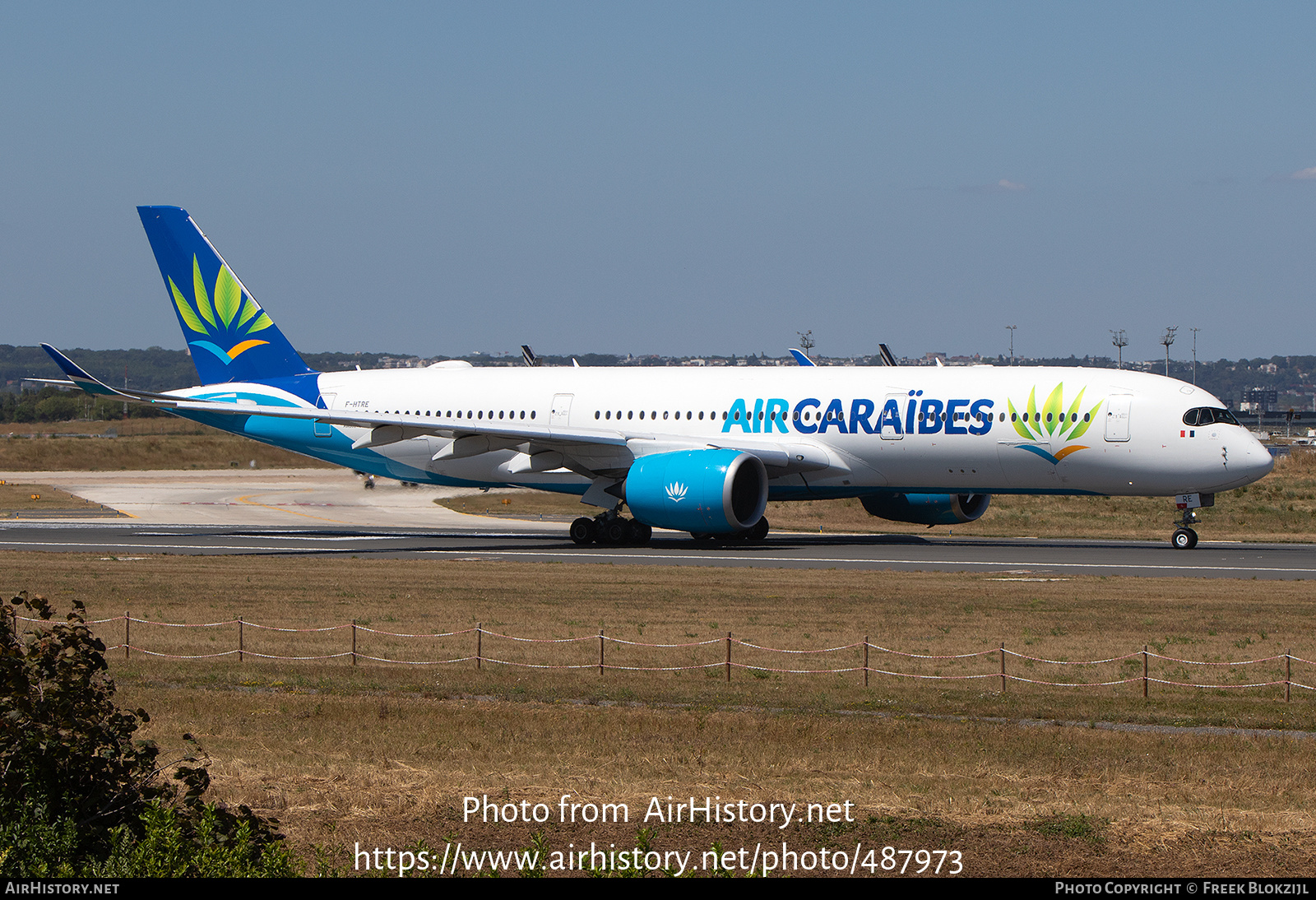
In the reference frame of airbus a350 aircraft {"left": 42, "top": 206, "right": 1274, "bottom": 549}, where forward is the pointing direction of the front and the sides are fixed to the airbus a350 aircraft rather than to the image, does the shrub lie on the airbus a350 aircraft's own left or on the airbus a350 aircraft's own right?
on the airbus a350 aircraft's own right

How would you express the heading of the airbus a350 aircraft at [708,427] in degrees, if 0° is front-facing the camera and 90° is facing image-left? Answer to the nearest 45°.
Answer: approximately 315°

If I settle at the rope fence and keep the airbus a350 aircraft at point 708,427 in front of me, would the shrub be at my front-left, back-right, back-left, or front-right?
back-left
